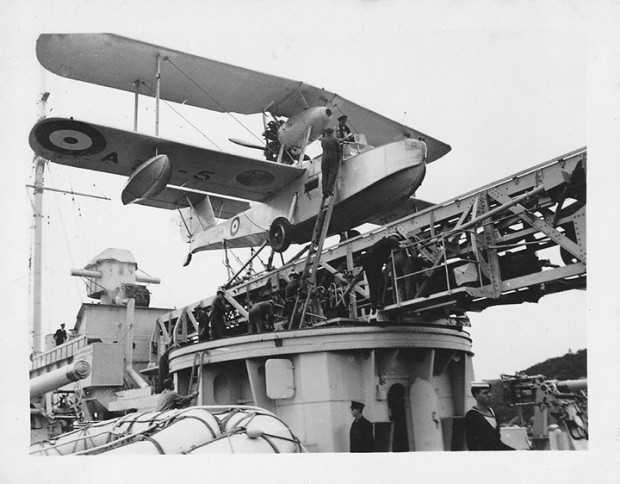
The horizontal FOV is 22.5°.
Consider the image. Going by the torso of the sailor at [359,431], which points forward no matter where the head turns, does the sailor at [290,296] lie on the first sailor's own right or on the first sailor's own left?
on the first sailor's own right

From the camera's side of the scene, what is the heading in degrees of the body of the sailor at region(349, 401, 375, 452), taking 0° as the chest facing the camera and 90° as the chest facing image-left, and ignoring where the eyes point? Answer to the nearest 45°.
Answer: approximately 45°

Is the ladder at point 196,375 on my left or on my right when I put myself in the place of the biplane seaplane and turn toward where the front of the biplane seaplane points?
on my right

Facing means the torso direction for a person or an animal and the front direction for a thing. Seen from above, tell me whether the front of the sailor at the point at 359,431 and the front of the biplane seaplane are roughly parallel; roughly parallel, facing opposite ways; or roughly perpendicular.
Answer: roughly perpendicular

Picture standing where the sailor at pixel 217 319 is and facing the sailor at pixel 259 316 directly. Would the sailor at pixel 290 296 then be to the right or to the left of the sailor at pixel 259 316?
left
